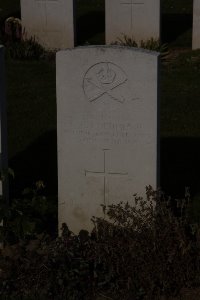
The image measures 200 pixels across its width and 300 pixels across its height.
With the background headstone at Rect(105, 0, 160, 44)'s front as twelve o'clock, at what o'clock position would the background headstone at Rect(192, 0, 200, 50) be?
the background headstone at Rect(192, 0, 200, 50) is roughly at 9 o'clock from the background headstone at Rect(105, 0, 160, 44).

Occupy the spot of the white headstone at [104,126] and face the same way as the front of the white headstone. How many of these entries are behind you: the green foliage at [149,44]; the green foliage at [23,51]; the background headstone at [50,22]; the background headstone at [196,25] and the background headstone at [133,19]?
5

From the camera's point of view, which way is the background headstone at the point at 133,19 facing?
toward the camera

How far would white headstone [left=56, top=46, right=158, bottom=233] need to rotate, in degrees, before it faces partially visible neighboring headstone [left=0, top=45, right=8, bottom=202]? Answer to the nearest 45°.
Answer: approximately 90° to its right

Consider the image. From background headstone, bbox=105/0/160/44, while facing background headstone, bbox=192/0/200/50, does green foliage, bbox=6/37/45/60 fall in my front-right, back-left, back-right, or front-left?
back-right

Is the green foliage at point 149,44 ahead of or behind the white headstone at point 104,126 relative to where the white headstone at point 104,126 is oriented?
behind

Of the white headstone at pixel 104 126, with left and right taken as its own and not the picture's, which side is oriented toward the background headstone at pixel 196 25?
back

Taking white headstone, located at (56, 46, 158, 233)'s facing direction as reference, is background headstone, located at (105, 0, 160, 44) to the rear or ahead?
to the rear

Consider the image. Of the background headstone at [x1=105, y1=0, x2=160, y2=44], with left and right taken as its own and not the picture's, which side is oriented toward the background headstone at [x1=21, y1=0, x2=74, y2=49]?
right

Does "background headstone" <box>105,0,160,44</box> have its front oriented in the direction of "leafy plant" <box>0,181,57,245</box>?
yes

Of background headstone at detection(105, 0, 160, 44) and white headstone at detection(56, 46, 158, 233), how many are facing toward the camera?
2

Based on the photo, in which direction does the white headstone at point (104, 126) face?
toward the camera
